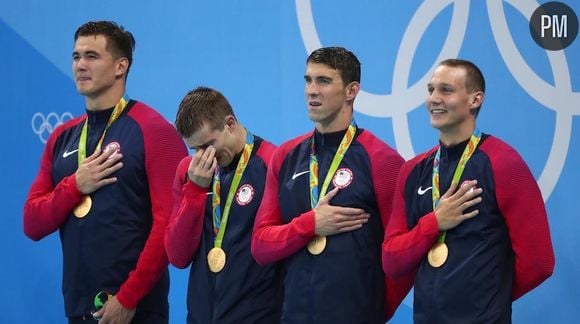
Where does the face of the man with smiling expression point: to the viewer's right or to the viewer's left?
to the viewer's left

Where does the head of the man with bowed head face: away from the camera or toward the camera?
toward the camera

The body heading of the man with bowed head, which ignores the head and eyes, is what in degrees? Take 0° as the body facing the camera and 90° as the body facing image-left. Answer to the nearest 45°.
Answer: approximately 45°

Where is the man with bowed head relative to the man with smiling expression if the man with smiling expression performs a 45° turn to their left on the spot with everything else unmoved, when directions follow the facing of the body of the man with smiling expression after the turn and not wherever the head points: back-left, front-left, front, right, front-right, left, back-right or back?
right
